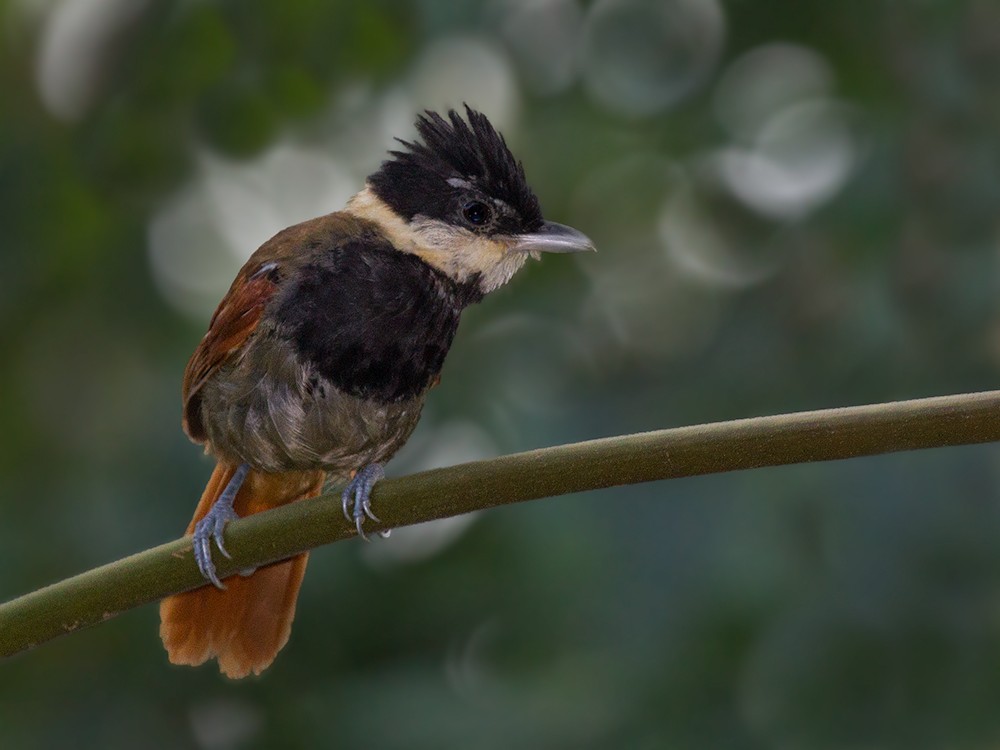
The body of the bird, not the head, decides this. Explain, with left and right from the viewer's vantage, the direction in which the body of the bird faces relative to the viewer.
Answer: facing the viewer and to the right of the viewer
